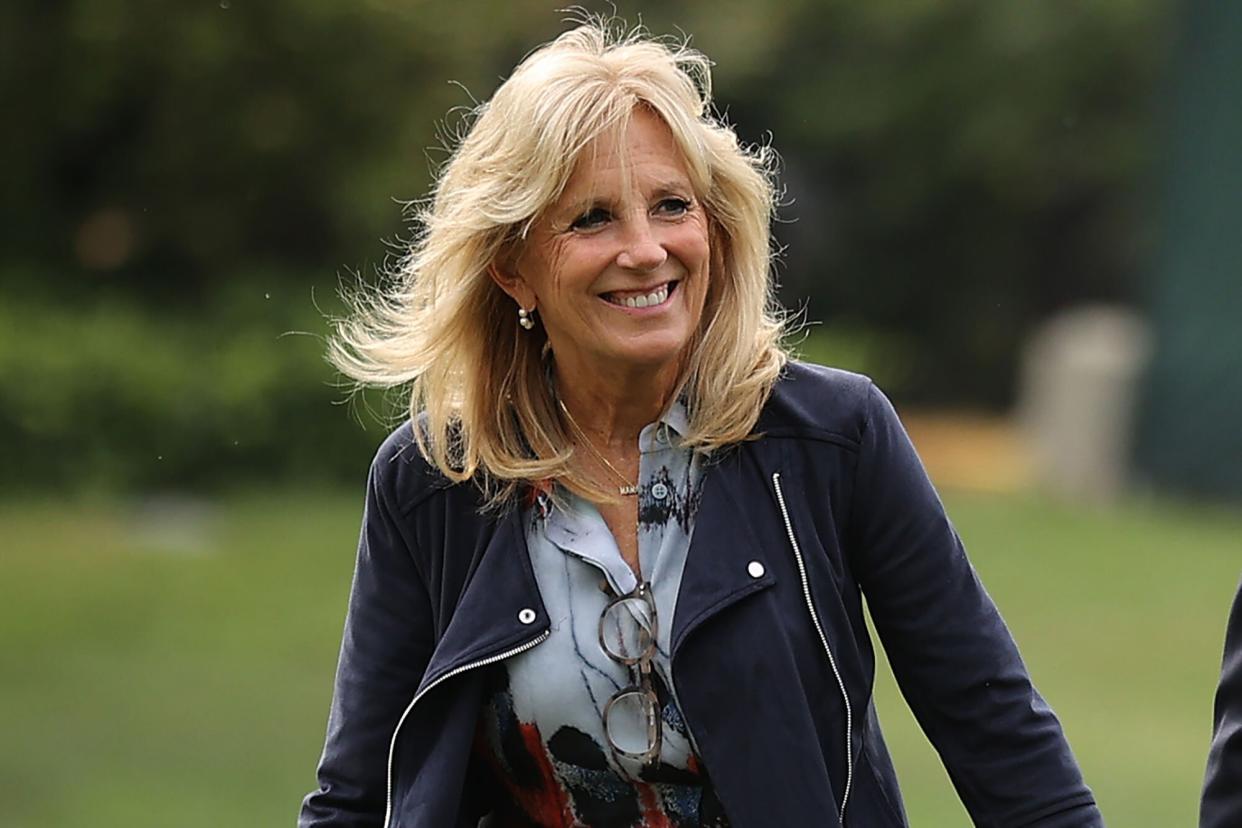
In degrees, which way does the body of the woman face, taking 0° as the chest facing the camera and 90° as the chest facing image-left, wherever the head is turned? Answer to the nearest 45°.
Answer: approximately 0°

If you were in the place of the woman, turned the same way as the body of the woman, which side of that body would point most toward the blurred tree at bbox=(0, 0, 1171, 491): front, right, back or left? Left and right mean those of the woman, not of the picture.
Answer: back
